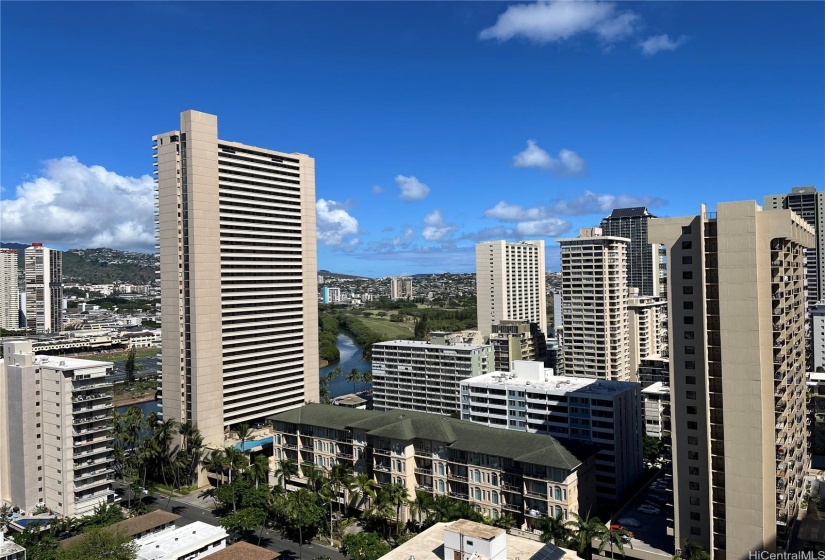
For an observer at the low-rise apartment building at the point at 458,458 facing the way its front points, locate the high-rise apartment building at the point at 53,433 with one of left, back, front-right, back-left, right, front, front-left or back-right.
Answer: front-right

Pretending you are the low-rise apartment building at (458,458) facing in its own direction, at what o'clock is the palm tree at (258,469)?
The palm tree is roughly at 2 o'clock from the low-rise apartment building.

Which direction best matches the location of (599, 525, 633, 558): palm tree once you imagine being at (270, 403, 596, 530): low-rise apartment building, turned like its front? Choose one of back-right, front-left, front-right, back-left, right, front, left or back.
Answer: left

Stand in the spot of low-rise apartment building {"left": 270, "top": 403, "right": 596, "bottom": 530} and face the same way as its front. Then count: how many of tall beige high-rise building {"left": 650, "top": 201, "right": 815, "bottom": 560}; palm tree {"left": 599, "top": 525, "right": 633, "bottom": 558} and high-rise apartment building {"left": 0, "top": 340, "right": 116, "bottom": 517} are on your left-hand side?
2

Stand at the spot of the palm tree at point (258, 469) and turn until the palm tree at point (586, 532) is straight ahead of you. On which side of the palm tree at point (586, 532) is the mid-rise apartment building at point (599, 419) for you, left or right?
left

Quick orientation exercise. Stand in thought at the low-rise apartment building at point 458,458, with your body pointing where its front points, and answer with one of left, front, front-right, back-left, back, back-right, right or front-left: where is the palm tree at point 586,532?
left

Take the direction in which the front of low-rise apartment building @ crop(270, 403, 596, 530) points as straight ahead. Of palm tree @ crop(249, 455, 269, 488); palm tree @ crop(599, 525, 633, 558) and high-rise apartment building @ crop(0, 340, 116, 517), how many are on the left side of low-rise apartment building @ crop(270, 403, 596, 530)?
1

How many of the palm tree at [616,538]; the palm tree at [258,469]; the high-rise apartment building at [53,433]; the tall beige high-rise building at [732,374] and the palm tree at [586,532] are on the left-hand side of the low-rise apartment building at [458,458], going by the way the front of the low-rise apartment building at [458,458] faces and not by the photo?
3

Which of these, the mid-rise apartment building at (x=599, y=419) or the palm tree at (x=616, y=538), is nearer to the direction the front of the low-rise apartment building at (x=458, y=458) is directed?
the palm tree
